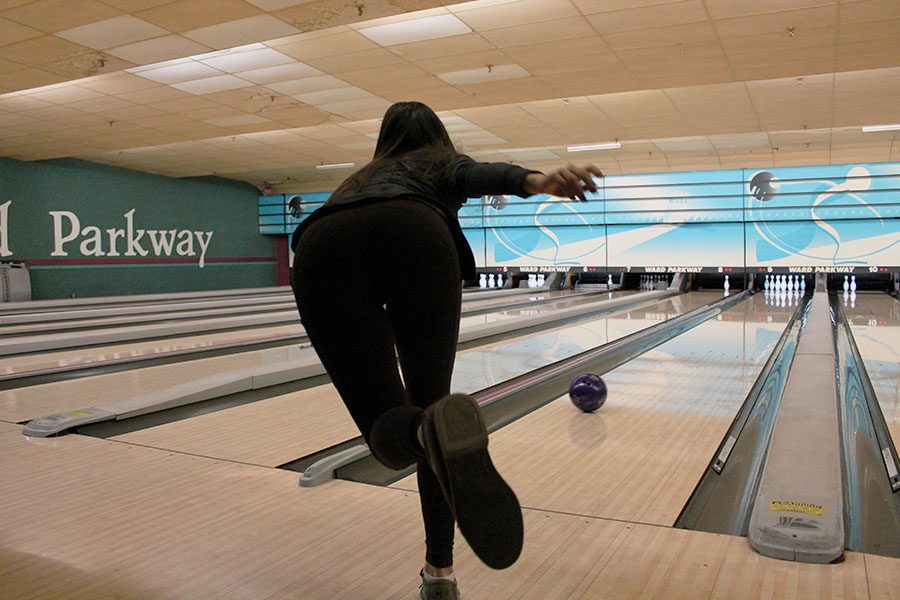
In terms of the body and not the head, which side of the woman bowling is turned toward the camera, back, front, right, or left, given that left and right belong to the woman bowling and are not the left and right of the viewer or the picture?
back

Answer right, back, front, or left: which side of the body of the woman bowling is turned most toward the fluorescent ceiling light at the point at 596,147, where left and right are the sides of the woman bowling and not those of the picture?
front

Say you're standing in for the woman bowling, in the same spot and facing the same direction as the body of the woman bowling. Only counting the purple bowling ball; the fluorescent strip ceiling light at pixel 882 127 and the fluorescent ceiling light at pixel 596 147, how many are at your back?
0

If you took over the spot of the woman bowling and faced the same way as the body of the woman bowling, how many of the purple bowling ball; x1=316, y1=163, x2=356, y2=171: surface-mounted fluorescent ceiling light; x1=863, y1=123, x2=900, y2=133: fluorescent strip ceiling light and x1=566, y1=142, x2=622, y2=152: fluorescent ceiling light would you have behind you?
0

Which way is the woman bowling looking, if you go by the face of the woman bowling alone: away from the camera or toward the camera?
away from the camera

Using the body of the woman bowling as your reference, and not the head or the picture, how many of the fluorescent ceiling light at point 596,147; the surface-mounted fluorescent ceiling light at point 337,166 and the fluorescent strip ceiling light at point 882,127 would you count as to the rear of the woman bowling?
0

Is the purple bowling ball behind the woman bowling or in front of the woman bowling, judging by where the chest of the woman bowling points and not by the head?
in front

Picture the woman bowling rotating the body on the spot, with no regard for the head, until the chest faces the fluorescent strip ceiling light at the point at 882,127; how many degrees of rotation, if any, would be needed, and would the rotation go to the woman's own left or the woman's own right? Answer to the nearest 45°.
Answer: approximately 45° to the woman's own right

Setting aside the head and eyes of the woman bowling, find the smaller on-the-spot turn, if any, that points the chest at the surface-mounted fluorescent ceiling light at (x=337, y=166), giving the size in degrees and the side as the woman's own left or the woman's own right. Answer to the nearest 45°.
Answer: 0° — they already face it
